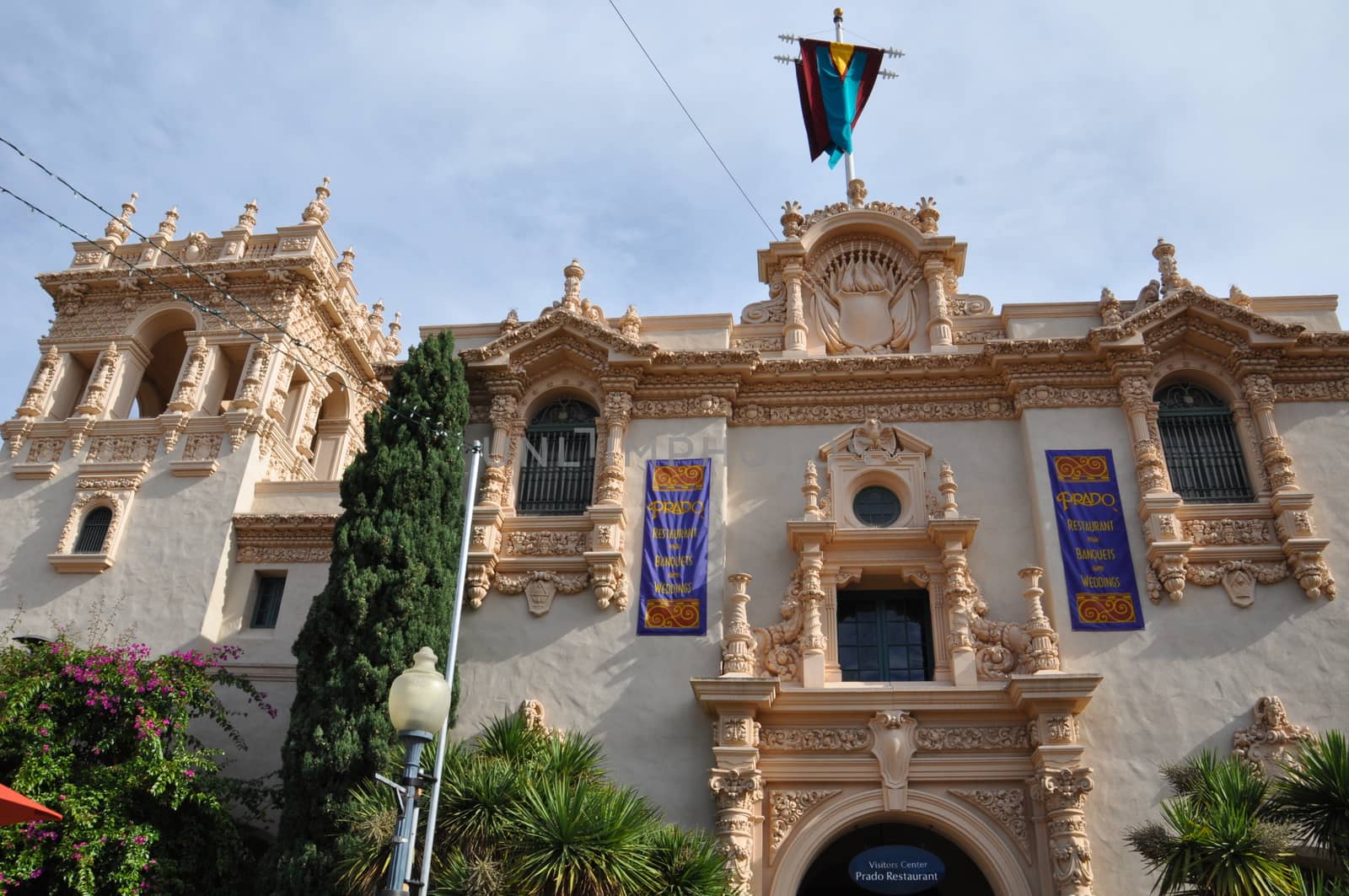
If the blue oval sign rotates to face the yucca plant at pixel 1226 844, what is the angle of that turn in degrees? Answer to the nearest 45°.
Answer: approximately 45° to its left

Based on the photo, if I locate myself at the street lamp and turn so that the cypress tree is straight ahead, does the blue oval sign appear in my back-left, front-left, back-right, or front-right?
front-right

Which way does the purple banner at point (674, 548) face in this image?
toward the camera

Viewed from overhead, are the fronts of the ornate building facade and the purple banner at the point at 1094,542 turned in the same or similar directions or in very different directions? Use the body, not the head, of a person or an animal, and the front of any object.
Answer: same or similar directions

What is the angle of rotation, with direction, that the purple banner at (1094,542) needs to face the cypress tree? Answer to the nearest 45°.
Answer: approximately 45° to its right

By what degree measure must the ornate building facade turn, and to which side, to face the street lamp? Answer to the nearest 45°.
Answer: approximately 45° to its right

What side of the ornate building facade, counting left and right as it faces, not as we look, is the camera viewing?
front

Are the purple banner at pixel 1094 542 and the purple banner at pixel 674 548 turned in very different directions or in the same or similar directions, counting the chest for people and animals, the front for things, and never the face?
same or similar directions

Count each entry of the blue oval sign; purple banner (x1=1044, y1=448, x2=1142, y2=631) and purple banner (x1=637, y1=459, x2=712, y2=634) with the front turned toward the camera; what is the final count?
3

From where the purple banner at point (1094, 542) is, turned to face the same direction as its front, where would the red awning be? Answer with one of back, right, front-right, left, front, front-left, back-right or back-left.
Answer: front-right
